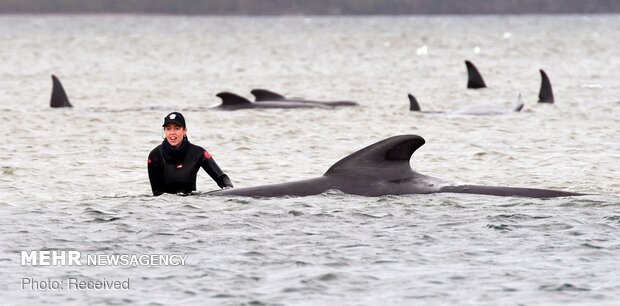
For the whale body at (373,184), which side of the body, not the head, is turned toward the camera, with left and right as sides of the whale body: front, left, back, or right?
left

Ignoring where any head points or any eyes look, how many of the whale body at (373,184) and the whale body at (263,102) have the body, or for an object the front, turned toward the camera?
0

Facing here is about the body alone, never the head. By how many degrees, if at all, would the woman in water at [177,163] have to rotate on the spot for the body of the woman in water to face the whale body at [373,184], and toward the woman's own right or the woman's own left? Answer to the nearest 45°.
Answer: approximately 90° to the woman's own left

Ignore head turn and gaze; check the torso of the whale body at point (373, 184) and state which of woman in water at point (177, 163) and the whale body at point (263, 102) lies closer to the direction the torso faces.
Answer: the woman in water

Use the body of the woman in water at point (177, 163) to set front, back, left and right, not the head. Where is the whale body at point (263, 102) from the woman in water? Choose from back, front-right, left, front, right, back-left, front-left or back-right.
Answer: back

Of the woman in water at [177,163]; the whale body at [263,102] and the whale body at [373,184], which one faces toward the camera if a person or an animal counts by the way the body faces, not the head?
the woman in water

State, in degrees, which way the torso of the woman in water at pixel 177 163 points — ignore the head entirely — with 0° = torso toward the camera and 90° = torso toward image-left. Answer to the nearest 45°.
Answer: approximately 0°

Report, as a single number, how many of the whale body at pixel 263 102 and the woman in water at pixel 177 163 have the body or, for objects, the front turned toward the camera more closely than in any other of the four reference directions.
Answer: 1

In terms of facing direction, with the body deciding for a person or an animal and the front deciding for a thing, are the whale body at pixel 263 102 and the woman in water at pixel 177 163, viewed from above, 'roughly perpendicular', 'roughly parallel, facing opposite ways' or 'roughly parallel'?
roughly perpendicular

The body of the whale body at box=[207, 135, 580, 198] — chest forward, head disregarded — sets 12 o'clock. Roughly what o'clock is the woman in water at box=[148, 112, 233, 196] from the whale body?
The woman in water is roughly at 12 o'clock from the whale body.
